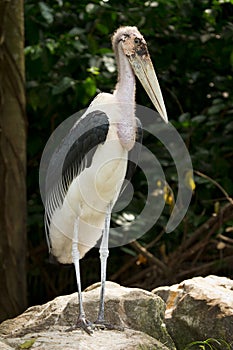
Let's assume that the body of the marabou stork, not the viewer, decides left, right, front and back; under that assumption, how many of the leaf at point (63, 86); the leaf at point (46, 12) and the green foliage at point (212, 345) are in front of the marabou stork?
1

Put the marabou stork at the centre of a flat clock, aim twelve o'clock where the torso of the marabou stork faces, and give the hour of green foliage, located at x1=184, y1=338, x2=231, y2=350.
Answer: The green foliage is roughly at 12 o'clock from the marabou stork.

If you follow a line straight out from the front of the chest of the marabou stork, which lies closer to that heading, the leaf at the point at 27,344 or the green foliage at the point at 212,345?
the green foliage

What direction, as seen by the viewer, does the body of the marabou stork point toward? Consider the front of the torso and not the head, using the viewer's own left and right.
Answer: facing the viewer and to the right of the viewer

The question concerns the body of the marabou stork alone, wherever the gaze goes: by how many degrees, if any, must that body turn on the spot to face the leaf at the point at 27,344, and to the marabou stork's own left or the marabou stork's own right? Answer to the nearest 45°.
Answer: approximately 45° to the marabou stork's own right

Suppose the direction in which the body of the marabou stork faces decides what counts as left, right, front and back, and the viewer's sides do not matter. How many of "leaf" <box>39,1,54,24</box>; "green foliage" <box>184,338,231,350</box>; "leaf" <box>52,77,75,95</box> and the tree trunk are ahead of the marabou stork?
1

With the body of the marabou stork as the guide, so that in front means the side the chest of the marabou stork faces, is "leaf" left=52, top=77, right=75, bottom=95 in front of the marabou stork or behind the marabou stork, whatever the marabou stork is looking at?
behind
